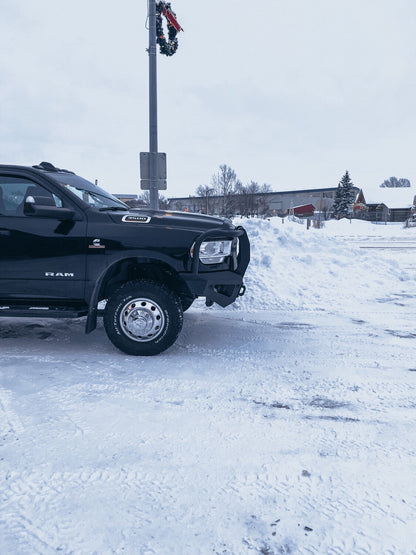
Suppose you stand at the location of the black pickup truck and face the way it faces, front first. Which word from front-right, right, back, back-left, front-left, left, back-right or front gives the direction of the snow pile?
front-left

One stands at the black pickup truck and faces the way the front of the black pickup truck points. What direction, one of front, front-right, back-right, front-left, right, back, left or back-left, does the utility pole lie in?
left

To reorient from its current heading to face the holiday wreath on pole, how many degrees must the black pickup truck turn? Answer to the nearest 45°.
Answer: approximately 90° to its left

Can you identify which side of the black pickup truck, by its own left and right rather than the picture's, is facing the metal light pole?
left

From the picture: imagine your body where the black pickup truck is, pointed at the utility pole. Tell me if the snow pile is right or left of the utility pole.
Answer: right

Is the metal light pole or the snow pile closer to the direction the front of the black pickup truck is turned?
the snow pile

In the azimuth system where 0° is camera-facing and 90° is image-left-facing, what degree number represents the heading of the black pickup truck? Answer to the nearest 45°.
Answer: approximately 270°
